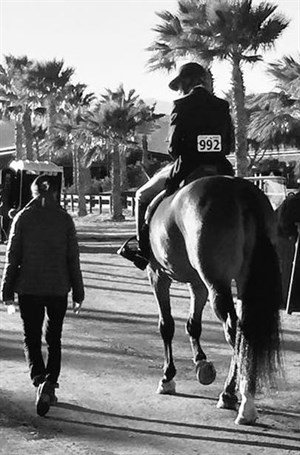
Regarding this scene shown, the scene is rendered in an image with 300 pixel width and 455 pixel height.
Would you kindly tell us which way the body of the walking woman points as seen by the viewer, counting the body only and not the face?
away from the camera

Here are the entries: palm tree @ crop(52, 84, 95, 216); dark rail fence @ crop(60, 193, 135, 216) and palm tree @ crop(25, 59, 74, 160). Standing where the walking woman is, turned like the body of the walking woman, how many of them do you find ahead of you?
3

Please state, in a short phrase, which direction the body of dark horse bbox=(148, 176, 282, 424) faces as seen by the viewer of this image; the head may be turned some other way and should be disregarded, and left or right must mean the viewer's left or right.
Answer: facing away from the viewer and to the left of the viewer

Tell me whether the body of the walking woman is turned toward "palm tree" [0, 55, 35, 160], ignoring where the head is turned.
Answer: yes

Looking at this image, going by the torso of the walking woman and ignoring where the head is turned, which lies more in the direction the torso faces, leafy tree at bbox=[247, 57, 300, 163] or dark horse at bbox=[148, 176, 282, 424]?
the leafy tree

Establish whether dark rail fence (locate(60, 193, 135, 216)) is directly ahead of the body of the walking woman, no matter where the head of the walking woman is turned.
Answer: yes

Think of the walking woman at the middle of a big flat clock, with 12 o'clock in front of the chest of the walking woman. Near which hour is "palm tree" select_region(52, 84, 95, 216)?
The palm tree is roughly at 12 o'clock from the walking woman.

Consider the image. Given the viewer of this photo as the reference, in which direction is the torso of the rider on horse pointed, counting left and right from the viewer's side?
facing away from the viewer and to the left of the viewer

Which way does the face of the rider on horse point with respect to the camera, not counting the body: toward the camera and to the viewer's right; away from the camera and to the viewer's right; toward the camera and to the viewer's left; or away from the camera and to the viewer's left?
away from the camera and to the viewer's left

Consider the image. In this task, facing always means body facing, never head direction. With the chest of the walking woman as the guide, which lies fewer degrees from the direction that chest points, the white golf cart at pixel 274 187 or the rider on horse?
the white golf cart

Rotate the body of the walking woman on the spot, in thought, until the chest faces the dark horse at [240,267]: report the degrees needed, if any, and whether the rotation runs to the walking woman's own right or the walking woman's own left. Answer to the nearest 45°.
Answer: approximately 135° to the walking woman's own right
